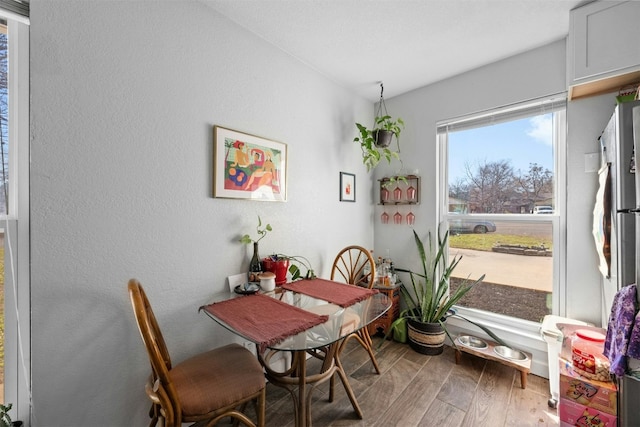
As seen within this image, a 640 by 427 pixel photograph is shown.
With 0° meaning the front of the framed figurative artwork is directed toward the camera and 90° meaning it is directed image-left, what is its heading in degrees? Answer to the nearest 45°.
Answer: approximately 315°

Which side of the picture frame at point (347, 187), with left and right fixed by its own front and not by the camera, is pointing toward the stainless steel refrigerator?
front

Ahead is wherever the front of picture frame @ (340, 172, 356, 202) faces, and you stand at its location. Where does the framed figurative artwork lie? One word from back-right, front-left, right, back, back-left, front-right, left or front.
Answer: right

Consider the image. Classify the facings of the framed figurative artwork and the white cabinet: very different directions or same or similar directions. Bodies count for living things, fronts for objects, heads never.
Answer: very different directions

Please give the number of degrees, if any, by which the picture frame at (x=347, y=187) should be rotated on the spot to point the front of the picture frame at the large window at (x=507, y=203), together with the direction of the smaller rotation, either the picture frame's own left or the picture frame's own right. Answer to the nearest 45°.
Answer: approximately 45° to the picture frame's own left

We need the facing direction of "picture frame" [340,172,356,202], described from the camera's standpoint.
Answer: facing the viewer and to the right of the viewer

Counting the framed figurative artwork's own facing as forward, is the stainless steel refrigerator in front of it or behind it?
in front

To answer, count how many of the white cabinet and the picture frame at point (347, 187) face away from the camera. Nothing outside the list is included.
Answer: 0

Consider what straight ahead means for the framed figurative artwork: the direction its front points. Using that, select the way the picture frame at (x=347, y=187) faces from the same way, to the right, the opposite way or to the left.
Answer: the same way

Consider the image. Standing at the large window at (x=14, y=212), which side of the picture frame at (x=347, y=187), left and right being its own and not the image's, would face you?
right

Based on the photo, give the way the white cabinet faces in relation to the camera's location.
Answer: facing the viewer and to the left of the viewer

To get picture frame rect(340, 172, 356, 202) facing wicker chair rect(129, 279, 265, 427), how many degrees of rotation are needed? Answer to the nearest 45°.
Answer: approximately 45° to its right

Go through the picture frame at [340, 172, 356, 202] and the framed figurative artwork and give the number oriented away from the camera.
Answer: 0
